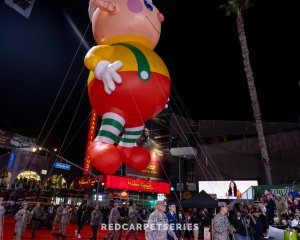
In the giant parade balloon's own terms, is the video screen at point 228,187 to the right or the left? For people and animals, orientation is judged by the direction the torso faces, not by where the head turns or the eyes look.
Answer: on its left

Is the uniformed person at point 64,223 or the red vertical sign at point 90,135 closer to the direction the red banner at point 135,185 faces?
the uniformed person

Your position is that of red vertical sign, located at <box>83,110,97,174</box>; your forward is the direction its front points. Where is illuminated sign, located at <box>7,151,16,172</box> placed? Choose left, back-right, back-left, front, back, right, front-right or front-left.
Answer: back-right

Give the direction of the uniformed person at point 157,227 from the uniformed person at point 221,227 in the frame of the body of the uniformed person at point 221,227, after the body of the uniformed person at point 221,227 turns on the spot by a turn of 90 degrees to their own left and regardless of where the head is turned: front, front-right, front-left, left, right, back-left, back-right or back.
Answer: back-left

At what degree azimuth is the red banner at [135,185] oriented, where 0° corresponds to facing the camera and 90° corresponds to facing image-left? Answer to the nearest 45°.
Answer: approximately 0°

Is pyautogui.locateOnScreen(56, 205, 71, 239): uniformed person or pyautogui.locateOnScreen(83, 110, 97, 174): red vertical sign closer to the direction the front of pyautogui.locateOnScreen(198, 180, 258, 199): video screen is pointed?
the uniformed person

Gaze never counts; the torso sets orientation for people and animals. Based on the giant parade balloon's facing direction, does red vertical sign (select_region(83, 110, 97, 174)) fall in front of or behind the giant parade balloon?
behind

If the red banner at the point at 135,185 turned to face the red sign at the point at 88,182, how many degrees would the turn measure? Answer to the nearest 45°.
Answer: approximately 90° to its right

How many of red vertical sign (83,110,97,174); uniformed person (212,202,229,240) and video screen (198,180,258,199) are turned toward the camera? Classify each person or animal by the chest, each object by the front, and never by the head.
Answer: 2
